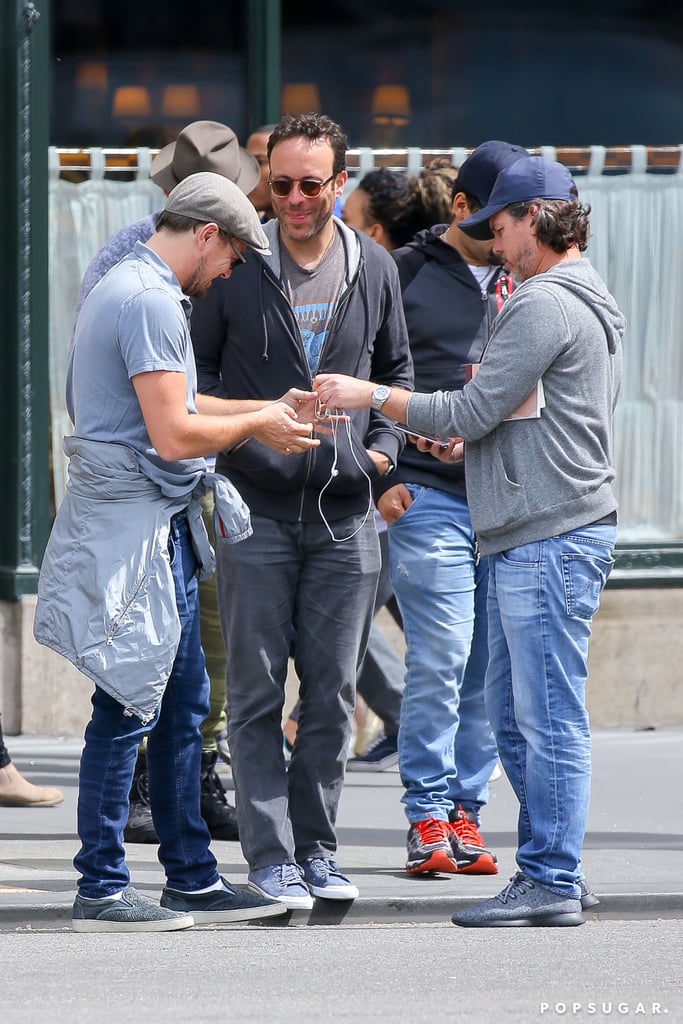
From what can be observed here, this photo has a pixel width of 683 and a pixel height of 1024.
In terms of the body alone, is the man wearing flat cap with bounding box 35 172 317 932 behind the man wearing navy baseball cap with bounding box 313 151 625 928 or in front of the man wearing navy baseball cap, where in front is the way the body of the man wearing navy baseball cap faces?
in front

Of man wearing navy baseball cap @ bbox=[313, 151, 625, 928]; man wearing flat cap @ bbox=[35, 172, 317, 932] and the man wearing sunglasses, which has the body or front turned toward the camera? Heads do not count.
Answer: the man wearing sunglasses

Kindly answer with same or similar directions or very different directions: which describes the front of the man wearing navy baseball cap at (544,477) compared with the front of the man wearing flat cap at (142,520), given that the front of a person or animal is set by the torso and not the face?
very different directions

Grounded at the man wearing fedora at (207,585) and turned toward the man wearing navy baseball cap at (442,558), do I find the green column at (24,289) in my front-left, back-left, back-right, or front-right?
back-left

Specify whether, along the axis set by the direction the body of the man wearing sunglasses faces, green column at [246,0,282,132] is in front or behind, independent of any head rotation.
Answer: behind

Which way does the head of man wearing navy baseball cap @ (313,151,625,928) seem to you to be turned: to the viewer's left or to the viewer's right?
to the viewer's left

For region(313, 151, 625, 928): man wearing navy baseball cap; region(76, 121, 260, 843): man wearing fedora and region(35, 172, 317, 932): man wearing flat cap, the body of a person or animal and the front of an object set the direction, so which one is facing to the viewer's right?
region(35, 172, 317, 932): man wearing flat cap

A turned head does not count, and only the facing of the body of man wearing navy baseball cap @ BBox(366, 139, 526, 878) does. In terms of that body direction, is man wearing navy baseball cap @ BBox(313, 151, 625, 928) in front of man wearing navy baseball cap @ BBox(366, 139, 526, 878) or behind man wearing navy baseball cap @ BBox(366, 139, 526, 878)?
in front

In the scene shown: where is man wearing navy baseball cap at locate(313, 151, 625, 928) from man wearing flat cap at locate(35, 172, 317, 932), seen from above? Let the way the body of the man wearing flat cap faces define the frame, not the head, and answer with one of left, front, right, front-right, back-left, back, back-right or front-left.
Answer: front

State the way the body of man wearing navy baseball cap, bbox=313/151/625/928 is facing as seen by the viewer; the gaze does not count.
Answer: to the viewer's left

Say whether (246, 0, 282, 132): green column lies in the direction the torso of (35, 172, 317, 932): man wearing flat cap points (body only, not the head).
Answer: no

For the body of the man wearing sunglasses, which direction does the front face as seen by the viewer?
toward the camera

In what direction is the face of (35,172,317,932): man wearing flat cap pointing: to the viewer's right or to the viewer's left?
to the viewer's right

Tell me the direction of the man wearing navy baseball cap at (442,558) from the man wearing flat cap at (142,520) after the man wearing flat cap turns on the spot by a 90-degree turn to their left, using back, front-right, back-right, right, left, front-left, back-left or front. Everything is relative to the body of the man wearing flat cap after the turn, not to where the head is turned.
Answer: front-right

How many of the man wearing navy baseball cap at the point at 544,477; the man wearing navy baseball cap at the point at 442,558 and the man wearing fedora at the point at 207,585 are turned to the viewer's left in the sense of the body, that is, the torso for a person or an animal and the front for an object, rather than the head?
1
